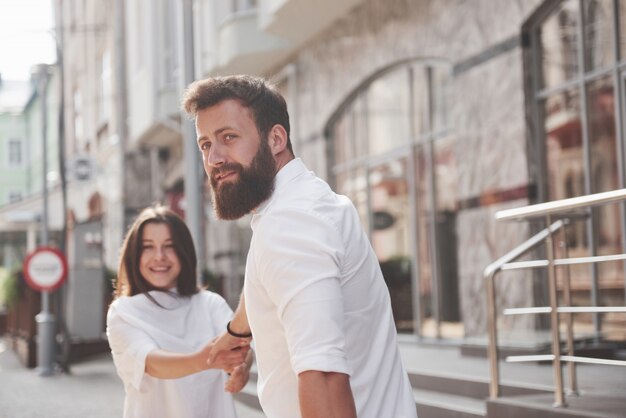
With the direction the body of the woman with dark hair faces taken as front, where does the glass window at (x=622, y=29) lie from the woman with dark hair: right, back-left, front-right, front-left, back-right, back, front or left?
back-left

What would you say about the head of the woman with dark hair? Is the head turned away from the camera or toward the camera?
toward the camera

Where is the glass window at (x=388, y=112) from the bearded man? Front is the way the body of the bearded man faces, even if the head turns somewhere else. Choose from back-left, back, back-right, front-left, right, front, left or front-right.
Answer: right

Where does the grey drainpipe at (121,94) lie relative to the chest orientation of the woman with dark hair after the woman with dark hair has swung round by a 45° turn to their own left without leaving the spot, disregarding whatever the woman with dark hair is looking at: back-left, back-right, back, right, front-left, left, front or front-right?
back-left

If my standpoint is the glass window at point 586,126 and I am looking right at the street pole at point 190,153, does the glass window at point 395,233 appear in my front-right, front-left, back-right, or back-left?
front-right

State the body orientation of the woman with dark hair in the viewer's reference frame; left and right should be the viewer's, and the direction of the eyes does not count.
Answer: facing the viewer

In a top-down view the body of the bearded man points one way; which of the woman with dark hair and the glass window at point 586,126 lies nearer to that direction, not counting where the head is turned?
the woman with dark hair

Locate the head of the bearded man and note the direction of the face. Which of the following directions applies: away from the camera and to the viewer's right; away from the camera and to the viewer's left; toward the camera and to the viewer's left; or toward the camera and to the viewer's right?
toward the camera and to the viewer's left

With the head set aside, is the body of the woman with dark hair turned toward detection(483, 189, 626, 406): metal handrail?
no

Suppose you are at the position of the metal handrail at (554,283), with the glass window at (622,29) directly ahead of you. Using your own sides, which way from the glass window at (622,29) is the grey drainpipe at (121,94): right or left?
left

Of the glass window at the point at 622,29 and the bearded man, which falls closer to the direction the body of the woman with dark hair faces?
the bearded man

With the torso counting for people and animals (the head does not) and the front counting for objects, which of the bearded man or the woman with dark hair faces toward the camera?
the woman with dark hair
